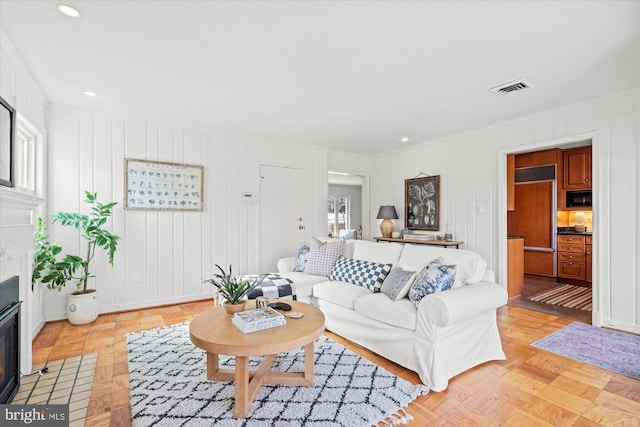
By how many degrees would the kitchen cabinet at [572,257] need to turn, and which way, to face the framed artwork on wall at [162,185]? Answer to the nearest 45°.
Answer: approximately 45° to its right

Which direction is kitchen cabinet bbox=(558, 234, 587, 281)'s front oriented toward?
toward the camera

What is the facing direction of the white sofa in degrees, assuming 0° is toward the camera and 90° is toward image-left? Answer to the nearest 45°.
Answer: approximately 45°

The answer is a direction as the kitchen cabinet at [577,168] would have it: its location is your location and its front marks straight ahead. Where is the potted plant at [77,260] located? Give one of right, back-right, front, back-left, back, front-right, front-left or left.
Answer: front-right

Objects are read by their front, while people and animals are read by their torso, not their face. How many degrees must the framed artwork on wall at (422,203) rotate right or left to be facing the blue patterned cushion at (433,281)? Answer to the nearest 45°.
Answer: approximately 45° to its left

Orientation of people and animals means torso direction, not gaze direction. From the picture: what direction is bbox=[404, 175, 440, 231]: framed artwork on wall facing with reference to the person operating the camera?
facing the viewer and to the left of the viewer

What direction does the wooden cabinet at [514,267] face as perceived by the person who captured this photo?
facing the viewer and to the right of the viewer

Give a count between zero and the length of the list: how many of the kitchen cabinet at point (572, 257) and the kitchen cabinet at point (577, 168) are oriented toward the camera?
2

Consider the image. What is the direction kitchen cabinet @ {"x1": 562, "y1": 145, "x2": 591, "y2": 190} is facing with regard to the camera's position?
facing the viewer

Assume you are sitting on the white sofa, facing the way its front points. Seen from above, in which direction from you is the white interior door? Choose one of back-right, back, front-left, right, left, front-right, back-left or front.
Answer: right

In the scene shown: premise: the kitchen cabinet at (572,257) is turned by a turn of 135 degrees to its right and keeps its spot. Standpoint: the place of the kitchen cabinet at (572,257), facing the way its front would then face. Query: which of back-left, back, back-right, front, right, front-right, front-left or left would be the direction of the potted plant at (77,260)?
left

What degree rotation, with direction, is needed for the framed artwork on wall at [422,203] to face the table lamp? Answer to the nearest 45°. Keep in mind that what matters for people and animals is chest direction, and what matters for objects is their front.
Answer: approximately 45° to its right

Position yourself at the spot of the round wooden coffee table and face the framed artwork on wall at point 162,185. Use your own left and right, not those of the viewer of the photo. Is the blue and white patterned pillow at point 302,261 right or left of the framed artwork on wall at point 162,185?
right

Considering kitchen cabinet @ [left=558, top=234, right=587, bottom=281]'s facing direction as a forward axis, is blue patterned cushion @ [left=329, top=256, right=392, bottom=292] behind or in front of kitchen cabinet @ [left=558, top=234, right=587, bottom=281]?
in front

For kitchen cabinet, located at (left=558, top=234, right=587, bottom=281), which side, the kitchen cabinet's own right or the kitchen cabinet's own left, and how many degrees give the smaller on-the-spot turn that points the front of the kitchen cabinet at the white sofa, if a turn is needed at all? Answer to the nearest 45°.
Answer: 0° — it already faces it
